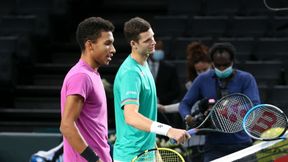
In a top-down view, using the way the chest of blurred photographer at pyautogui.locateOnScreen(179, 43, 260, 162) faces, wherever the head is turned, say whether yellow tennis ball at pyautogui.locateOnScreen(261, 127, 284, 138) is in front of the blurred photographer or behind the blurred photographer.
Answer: in front

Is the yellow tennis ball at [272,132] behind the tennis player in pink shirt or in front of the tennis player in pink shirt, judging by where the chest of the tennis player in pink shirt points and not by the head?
in front

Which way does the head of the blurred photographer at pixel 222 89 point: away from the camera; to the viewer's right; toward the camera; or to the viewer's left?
toward the camera

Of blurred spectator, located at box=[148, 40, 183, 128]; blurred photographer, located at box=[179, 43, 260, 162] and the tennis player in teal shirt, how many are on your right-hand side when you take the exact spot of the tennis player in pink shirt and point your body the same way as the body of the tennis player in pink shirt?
0

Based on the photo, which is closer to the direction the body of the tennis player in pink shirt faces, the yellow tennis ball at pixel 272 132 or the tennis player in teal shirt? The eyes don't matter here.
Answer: the yellow tennis ball

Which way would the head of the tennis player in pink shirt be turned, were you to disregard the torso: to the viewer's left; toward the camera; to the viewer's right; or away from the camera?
to the viewer's right

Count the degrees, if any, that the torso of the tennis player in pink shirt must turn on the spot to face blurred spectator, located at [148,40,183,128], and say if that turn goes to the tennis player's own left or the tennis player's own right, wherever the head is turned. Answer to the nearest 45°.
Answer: approximately 90° to the tennis player's own left

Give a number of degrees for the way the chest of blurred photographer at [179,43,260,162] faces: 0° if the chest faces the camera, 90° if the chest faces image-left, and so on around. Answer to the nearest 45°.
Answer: approximately 0°
